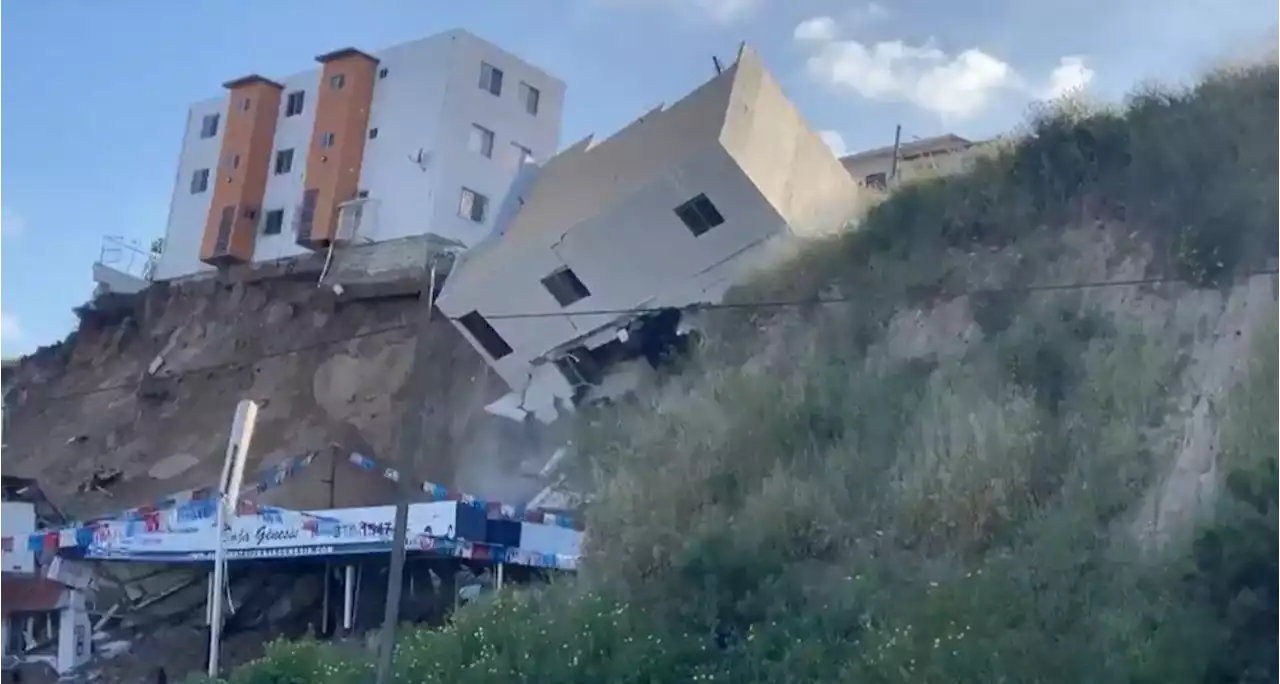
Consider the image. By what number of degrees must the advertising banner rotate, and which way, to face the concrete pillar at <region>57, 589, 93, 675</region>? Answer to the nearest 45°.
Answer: approximately 135° to its right

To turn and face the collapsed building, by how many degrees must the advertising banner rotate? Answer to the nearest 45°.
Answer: approximately 180°

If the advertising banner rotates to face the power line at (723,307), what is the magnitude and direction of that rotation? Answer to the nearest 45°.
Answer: approximately 90° to its left

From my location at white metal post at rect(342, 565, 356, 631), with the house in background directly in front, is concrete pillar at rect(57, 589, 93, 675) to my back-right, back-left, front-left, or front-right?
back-left

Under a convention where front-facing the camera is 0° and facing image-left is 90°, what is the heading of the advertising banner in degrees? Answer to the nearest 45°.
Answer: approximately 0°
